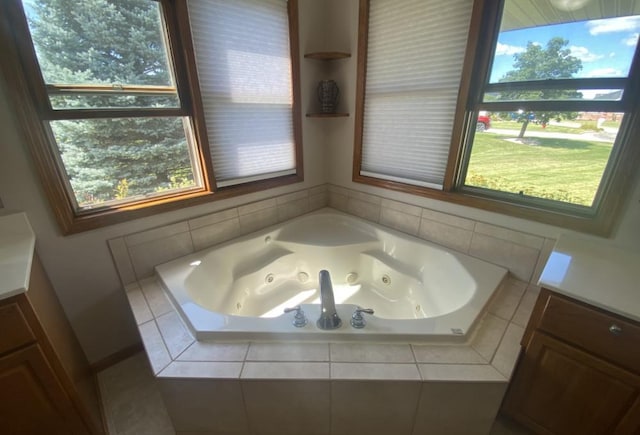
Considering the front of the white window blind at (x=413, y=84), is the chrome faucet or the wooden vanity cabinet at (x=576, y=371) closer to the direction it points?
the chrome faucet

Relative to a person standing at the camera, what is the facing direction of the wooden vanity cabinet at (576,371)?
facing the viewer and to the left of the viewer

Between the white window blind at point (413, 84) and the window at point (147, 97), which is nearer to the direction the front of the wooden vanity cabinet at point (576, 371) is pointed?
the window

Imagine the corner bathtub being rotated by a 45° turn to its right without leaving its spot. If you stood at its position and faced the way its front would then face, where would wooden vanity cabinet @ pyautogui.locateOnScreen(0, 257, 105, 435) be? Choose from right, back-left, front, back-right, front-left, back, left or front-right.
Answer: front

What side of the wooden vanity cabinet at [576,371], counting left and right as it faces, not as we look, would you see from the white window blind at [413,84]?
right

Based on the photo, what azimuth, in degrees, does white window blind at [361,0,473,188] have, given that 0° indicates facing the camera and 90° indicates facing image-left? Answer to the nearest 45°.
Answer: approximately 45°

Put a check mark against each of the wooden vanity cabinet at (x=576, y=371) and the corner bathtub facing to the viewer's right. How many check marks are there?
0

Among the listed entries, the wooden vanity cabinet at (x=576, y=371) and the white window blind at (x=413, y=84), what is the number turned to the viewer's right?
0

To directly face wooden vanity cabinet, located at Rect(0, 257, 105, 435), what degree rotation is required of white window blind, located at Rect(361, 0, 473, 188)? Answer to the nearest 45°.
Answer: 0° — it already faces it

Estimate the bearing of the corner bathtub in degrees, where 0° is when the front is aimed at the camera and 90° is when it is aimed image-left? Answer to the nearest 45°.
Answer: approximately 0°

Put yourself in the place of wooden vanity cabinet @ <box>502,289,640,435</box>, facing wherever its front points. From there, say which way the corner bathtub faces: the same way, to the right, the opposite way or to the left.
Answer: to the left
